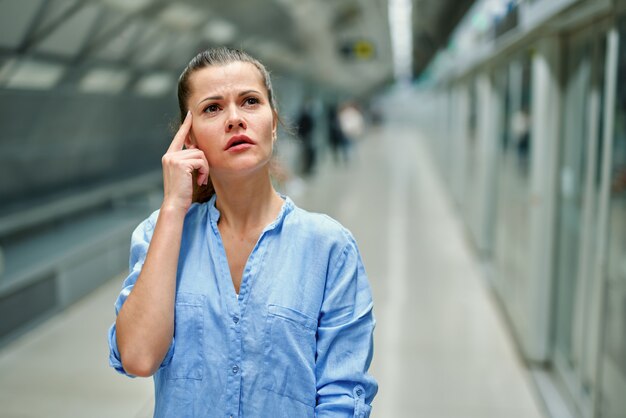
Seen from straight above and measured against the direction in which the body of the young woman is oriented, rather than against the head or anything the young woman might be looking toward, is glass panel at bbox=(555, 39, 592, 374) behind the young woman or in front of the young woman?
behind

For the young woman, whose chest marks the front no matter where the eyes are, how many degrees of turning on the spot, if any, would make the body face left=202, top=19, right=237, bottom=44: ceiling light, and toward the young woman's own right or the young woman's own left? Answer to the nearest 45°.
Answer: approximately 180°

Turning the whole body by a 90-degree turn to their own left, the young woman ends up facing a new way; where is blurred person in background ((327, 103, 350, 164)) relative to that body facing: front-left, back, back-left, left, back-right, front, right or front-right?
left

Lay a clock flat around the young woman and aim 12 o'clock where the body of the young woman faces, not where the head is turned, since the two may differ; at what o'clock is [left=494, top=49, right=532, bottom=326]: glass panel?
The glass panel is roughly at 7 o'clock from the young woman.

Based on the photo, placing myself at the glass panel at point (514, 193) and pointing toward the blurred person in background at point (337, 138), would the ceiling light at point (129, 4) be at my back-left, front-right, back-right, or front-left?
back-left

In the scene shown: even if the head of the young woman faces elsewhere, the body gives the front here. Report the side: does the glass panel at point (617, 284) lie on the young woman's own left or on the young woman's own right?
on the young woman's own left

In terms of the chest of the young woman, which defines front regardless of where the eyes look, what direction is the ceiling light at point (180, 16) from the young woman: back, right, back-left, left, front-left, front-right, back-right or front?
back

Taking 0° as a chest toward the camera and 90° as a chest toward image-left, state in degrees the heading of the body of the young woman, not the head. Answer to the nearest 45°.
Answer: approximately 0°

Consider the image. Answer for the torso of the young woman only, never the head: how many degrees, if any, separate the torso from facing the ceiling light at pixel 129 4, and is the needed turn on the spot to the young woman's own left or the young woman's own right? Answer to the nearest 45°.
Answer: approximately 180°

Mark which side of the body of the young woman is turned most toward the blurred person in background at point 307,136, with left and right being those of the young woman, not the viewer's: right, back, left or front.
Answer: back

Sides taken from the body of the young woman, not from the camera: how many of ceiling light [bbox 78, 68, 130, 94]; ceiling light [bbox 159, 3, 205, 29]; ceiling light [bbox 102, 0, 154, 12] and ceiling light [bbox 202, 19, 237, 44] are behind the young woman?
4

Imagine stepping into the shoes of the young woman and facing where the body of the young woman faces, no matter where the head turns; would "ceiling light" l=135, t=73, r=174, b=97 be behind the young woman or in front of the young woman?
behind
